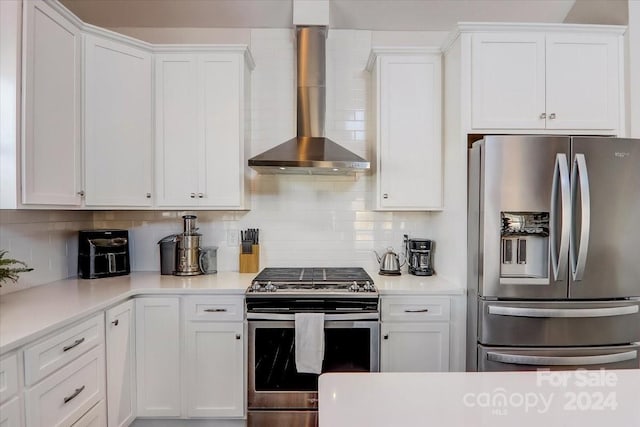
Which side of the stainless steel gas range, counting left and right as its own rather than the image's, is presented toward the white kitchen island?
front

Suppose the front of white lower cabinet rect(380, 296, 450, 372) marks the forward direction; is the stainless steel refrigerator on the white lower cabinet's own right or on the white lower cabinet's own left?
on the white lower cabinet's own left

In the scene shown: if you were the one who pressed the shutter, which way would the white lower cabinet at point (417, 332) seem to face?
facing the viewer

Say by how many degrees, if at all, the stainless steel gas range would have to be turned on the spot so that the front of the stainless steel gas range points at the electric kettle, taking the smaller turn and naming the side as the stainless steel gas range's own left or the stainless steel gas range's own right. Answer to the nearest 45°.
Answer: approximately 135° to the stainless steel gas range's own left

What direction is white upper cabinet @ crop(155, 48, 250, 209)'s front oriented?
toward the camera

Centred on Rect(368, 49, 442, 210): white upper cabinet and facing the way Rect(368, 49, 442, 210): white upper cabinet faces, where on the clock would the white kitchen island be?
The white kitchen island is roughly at 12 o'clock from the white upper cabinet.

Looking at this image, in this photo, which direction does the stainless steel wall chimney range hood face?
toward the camera

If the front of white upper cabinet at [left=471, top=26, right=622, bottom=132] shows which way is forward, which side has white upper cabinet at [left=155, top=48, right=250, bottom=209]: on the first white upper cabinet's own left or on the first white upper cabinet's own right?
on the first white upper cabinet's own right

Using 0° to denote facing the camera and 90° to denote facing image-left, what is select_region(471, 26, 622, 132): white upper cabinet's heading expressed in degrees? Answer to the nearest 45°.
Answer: approximately 0°

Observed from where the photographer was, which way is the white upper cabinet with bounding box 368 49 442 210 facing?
facing the viewer

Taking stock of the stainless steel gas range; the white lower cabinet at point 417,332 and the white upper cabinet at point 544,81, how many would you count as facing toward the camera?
3
